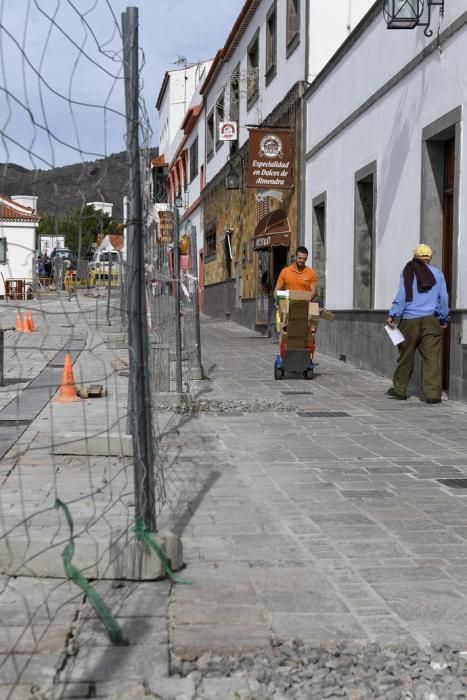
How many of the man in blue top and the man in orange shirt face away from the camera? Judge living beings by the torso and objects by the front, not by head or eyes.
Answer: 1

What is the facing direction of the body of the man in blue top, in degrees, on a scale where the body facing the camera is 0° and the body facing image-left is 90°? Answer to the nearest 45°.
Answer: approximately 180°

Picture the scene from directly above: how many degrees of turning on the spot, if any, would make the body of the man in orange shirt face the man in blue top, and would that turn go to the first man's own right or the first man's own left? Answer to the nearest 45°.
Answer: approximately 45° to the first man's own left

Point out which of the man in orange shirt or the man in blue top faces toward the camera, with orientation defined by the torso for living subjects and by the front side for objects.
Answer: the man in orange shirt

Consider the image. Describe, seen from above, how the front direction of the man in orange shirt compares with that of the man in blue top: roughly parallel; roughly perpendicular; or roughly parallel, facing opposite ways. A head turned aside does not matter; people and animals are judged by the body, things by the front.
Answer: roughly parallel, facing opposite ways

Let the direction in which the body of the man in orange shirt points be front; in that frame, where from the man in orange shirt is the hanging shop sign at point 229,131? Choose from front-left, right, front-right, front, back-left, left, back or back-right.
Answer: back

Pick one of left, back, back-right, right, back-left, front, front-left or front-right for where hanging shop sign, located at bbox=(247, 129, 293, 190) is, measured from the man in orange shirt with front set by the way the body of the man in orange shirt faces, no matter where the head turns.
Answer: back

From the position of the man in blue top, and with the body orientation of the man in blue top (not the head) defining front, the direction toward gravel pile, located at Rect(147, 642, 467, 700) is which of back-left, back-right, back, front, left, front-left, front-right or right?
back

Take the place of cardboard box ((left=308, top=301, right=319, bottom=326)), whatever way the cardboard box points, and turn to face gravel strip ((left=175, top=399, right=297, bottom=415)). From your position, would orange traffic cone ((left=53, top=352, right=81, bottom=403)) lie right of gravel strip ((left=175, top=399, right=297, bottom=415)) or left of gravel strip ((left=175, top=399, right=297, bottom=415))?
right

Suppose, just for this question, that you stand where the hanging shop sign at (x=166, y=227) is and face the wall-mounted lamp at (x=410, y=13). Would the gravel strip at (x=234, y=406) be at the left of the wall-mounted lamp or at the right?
right

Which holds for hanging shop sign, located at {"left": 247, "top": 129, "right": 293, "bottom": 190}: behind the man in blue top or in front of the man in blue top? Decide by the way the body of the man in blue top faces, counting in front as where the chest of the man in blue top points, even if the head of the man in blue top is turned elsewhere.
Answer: in front

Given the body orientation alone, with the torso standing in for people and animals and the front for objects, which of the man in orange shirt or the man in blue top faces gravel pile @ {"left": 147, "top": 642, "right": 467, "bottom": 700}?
the man in orange shirt

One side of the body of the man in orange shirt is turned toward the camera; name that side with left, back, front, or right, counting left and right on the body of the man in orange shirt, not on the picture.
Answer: front

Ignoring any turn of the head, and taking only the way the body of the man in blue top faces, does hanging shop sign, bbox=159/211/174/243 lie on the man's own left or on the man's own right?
on the man's own left

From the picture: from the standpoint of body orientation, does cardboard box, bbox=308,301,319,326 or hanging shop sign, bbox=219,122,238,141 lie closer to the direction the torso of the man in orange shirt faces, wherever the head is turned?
the cardboard box
